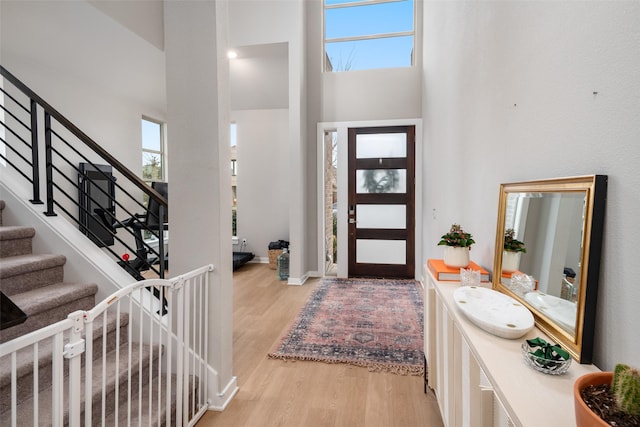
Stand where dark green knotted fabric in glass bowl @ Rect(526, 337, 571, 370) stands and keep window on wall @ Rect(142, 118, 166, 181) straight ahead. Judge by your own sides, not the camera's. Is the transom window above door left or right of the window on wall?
right

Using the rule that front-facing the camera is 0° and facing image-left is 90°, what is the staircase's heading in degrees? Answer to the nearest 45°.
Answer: approximately 315°

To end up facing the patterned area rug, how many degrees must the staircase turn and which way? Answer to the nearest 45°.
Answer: approximately 45° to its left

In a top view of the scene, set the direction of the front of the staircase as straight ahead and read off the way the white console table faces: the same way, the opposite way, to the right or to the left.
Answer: the opposite way

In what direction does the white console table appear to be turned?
to the viewer's left

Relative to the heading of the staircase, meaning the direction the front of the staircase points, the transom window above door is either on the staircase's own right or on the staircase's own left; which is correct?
on the staircase's own left

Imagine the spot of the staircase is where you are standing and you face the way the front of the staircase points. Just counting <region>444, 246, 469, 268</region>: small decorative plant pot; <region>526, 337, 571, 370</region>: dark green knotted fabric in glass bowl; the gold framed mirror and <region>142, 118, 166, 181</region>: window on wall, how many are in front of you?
3

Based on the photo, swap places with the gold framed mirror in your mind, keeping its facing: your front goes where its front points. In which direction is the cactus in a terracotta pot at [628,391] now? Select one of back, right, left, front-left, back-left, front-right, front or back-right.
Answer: front-left

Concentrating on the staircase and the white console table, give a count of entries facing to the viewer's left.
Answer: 1

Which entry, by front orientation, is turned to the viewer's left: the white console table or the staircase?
the white console table

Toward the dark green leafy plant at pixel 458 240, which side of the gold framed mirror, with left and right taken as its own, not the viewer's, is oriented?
right

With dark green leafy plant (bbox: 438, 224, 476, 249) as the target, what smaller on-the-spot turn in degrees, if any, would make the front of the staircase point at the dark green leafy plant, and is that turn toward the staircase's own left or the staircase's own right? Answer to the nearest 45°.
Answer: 0° — it already faces it

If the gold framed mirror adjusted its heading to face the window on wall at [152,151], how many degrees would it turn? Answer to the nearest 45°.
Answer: approximately 45° to its right
